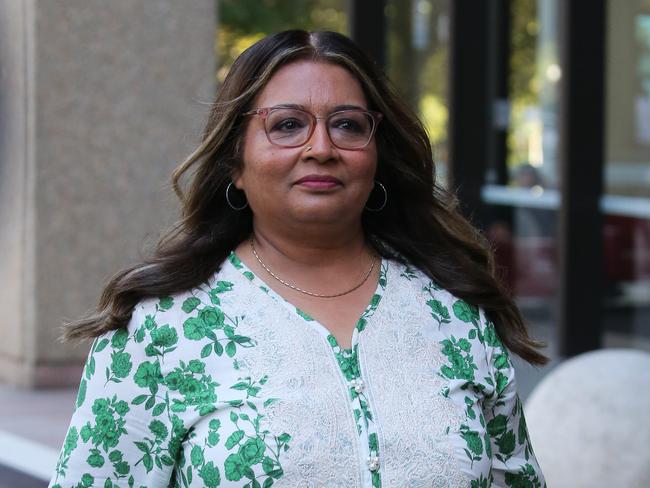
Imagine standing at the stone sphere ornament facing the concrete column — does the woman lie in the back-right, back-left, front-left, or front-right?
back-left

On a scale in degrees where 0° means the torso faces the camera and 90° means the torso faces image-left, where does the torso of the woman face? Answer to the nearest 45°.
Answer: approximately 315°

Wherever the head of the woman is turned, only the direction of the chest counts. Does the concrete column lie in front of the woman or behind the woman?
behind
